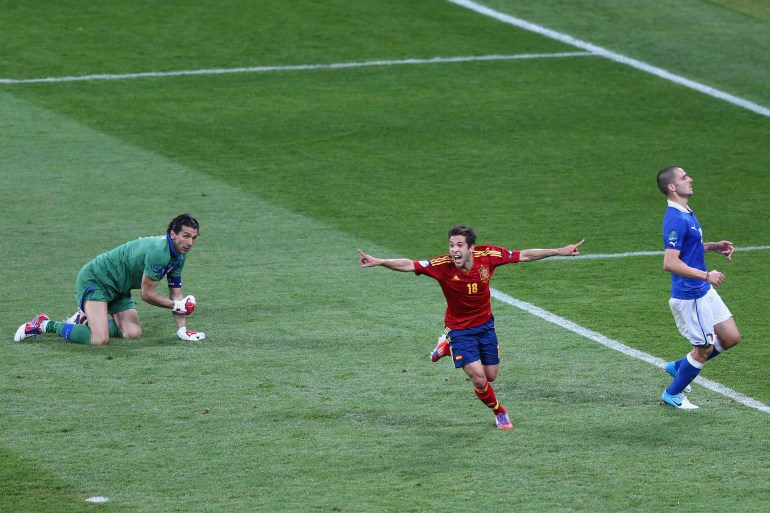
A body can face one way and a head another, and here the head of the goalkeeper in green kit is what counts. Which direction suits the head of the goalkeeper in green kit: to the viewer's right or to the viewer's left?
to the viewer's right

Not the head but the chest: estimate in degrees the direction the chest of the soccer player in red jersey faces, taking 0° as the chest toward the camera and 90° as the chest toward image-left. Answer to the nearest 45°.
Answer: approximately 0°

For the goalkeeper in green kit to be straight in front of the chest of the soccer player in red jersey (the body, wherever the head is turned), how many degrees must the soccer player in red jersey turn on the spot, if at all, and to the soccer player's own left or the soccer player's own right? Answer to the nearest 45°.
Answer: approximately 135° to the soccer player's own right

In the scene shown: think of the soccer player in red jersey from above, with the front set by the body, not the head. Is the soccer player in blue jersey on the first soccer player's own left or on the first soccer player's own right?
on the first soccer player's own left

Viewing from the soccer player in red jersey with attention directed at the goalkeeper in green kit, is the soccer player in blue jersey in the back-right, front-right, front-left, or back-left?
back-right
